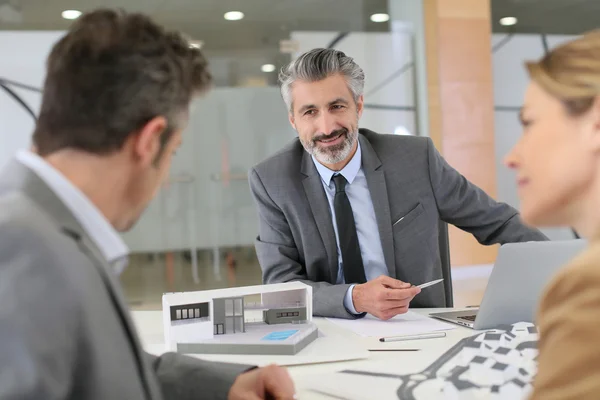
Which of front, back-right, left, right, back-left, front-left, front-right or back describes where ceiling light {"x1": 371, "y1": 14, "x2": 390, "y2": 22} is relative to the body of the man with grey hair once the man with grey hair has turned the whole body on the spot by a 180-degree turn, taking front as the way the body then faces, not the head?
front

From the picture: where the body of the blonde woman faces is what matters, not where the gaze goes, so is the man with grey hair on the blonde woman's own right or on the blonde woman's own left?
on the blonde woman's own right

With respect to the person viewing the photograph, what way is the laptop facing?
facing away from the viewer and to the left of the viewer

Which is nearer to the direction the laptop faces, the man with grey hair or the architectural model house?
the man with grey hair

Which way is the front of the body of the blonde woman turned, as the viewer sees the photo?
to the viewer's left

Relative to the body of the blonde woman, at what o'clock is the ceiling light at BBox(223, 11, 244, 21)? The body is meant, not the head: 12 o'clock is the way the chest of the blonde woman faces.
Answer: The ceiling light is roughly at 2 o'clock from the blonde woman.

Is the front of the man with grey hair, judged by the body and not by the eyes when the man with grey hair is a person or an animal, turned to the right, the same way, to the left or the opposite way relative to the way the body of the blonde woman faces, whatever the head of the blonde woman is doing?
to the left
